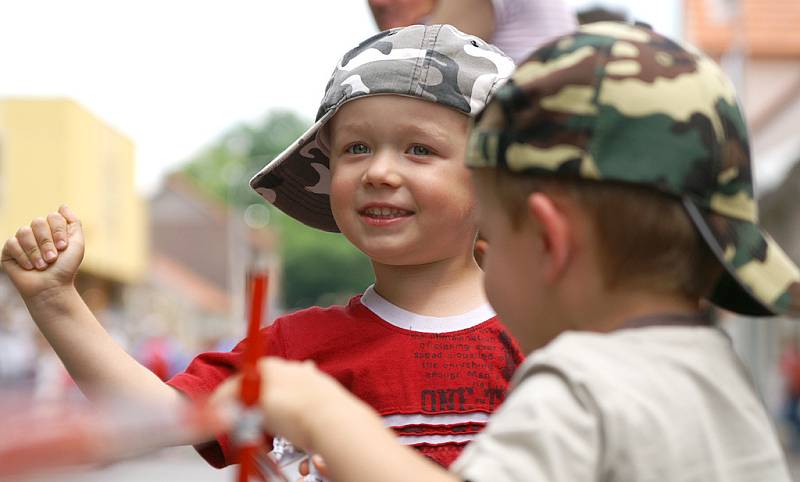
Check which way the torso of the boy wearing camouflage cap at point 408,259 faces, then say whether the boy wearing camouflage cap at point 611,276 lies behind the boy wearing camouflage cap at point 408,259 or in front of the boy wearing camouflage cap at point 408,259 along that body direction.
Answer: in front

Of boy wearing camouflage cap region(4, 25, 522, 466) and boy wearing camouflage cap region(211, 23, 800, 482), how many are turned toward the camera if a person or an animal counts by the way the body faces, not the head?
1

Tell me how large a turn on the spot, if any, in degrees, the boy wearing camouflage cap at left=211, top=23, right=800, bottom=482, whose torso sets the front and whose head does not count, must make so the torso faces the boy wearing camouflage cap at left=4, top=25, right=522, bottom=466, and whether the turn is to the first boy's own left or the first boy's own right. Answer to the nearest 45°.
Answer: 0° — they already face them

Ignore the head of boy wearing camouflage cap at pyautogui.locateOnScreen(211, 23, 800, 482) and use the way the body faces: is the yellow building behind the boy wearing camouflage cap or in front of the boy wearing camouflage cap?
in front

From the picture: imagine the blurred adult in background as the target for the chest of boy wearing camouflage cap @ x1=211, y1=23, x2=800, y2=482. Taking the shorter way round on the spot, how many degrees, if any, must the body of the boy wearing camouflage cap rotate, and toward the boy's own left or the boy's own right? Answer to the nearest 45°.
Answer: approximately 45° to the boy's own right

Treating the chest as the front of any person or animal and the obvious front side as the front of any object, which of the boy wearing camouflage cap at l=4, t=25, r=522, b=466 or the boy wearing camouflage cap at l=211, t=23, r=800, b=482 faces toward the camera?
the boy wearing camouflage cap at l=4, t=25, r=522, b=466

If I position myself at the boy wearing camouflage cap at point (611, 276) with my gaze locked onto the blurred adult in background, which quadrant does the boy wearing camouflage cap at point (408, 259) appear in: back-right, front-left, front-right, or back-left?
front-left

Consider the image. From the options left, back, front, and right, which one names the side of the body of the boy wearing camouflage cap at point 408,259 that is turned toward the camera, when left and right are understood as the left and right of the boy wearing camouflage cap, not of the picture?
front

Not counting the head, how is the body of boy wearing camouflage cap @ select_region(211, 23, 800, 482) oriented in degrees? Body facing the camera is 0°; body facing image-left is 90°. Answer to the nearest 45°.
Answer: approximately 135°

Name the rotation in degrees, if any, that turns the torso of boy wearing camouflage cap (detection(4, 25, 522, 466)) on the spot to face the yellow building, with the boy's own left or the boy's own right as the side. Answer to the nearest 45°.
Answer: approximately 180°

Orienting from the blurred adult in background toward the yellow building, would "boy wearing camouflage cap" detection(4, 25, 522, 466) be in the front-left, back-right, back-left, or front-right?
back-left
